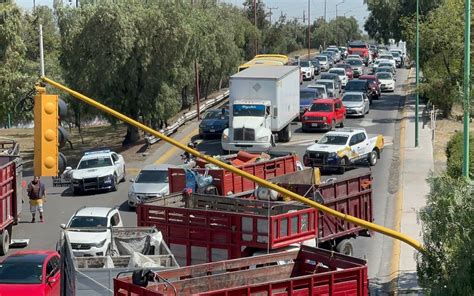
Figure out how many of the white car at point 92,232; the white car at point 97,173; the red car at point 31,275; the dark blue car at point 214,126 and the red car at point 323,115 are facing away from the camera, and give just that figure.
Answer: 0

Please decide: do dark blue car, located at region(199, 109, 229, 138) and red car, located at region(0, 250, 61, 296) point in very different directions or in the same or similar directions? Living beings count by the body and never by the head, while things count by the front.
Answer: same or similar directions

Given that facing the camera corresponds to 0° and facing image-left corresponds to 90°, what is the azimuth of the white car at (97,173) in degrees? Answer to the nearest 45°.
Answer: approximately 45°

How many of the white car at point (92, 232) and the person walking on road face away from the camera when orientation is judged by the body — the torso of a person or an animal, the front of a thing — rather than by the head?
0

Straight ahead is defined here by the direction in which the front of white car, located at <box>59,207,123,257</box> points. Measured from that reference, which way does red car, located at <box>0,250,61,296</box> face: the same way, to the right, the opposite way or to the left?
the same way

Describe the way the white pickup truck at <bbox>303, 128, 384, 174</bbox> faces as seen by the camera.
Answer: facing the viewer and to the left of the viewer

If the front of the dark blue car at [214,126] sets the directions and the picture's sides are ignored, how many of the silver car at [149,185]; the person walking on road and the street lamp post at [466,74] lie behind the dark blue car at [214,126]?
0

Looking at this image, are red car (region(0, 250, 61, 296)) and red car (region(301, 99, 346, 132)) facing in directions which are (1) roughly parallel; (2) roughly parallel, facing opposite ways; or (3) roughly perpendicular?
roughly parallel

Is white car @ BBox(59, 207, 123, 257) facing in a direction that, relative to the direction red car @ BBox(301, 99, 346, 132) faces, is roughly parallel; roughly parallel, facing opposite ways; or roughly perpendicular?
roughly parallel

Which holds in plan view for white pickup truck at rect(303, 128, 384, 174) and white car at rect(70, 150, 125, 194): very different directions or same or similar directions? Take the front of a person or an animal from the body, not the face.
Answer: same or similar directions

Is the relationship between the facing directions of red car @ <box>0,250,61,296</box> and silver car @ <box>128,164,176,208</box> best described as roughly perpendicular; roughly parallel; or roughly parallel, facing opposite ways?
roughly parallel

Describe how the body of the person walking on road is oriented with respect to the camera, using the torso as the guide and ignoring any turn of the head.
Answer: toward the camera

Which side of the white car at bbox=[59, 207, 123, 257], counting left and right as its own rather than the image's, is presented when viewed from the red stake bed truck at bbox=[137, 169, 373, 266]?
left

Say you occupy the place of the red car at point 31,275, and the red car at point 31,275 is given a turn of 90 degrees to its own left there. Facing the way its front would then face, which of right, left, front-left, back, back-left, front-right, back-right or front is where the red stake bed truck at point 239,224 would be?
front-left

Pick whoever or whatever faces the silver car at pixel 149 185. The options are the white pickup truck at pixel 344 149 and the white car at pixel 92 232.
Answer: the white pickup truck

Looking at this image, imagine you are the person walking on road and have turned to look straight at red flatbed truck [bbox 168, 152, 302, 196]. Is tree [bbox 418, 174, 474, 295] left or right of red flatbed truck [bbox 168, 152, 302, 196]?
right

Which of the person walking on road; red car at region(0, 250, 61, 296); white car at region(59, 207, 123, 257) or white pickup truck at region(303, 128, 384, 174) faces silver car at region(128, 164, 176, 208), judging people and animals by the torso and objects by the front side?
the white pickup truck

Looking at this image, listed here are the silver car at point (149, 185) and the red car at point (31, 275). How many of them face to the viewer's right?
0

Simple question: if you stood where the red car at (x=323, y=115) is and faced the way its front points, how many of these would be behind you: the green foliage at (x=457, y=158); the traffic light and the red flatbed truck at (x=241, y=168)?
0
